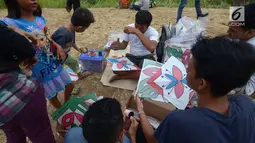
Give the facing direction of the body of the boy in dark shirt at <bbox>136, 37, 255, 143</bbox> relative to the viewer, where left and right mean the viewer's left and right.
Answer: facing away from the viewer and to the left of the viewer

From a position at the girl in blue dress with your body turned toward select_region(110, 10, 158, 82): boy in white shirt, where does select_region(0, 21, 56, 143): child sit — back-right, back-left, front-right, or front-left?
back-right

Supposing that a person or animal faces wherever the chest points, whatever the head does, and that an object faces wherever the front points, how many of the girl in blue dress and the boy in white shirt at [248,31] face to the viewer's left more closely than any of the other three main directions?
1

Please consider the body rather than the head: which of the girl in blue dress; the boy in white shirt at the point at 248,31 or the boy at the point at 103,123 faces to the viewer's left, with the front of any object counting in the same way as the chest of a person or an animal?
the boy in white shirt

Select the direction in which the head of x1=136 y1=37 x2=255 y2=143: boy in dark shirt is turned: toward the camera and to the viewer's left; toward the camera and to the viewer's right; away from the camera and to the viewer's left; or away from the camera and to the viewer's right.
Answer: away from the camera and to the viewer's left

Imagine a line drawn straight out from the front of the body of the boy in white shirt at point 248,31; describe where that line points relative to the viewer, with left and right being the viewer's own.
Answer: facing to the left of the viewer

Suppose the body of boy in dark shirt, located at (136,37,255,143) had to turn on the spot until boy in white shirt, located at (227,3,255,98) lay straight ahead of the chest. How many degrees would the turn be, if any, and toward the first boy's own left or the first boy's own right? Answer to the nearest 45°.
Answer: approximately 45° to the first boy's own right

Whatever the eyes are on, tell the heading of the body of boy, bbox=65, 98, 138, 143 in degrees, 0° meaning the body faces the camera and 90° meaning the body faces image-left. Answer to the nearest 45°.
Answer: approximately 225°
